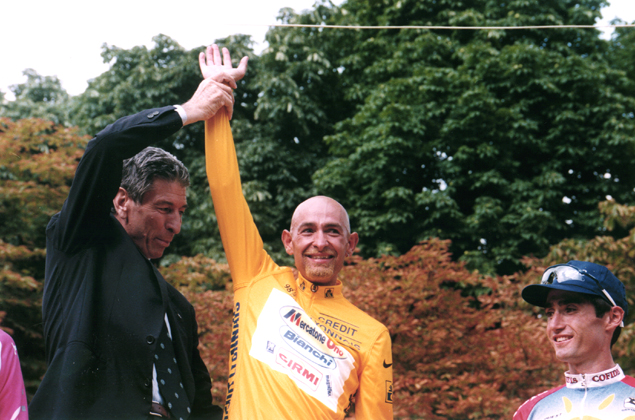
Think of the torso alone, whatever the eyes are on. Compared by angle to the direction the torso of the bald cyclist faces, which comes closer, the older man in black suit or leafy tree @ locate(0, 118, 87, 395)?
the older man in black suit

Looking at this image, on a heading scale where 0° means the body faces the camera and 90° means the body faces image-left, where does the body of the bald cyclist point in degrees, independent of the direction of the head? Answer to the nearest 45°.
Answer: approximately 0°

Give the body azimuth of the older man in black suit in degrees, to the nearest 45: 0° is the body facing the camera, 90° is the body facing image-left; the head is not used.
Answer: approximately 315°

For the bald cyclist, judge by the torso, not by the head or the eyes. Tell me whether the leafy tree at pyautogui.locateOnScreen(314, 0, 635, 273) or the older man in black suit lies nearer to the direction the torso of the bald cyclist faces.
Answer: the older man in black suit

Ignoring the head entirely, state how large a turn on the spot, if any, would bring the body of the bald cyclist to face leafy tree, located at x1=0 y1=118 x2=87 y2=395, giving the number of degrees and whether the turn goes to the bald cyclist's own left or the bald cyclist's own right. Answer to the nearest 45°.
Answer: approximately 135° to the bald cyclist's own right

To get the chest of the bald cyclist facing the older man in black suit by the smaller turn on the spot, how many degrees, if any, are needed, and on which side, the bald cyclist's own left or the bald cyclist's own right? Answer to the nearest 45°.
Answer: approximately 45° to the bald cyclist's own right
